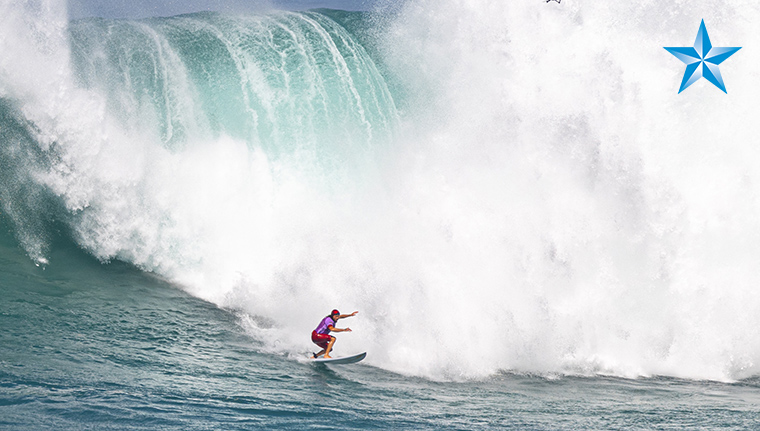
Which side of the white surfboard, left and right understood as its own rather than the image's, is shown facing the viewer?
right
